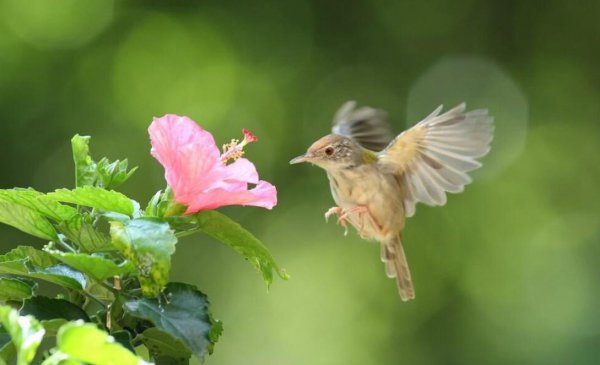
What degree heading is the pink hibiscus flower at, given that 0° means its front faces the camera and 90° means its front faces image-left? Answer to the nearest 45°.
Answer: approximately 270°
